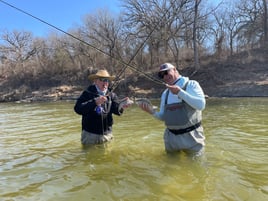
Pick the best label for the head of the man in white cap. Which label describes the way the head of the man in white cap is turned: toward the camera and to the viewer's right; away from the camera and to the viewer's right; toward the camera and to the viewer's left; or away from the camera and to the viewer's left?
toward the camera and to the viewer's left

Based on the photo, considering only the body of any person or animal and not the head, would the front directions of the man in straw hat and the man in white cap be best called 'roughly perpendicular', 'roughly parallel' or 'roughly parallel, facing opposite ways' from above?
roughly perpendicular

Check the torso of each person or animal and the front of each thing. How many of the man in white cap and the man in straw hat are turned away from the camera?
0

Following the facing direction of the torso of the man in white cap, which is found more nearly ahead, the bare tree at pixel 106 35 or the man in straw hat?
the man in straw hat

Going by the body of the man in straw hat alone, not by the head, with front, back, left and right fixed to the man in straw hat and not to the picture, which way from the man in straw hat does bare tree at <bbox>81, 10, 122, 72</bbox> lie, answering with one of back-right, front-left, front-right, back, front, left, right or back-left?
back-left

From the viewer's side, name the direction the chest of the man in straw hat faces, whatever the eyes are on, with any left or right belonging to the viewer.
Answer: facing the viewer and to the right of the viewer

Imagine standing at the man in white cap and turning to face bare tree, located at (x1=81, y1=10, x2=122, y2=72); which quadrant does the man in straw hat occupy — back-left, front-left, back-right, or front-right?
front-left

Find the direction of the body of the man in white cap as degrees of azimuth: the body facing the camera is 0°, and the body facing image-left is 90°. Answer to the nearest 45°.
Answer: approximately 45°

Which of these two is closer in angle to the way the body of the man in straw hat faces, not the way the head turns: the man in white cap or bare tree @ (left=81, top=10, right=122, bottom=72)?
the man in white cap

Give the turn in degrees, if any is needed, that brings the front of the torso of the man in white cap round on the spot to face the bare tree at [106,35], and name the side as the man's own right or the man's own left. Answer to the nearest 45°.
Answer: approximately 135° to the man's own right
